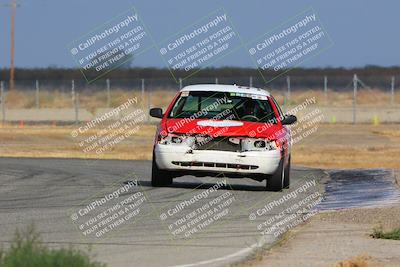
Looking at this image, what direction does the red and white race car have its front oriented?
toward the camera
